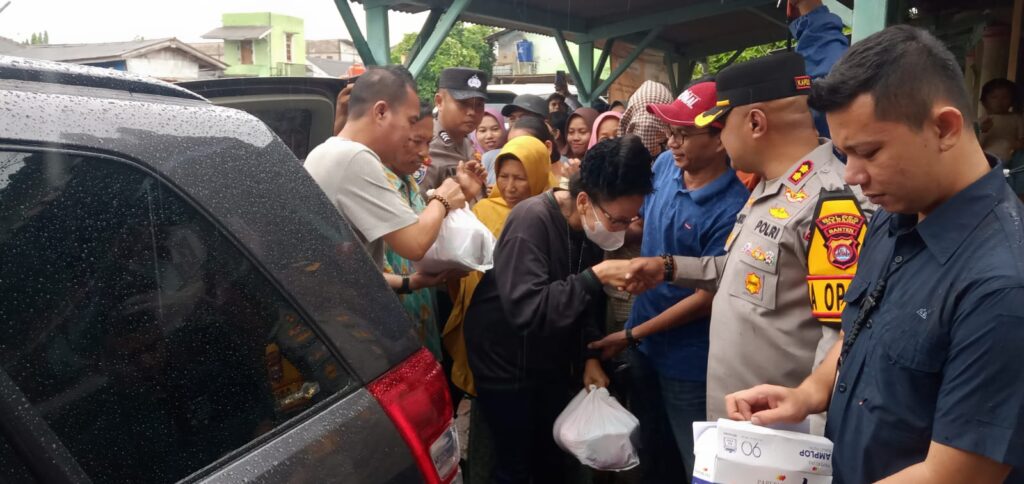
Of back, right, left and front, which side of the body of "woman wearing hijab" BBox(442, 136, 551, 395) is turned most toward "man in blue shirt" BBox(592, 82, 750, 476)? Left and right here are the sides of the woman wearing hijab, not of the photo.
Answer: left

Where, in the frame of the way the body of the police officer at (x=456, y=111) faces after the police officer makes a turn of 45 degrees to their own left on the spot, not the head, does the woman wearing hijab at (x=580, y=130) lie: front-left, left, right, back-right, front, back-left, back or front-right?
front-left

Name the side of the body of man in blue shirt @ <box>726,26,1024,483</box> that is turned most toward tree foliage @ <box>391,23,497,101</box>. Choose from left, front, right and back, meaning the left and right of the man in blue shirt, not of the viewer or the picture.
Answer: right

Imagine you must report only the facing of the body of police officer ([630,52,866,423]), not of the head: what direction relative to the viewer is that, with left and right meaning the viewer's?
facing the viewer and to the left of the viewer

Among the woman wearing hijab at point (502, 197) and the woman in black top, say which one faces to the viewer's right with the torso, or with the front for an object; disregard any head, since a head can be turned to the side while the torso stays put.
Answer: the woman in black top

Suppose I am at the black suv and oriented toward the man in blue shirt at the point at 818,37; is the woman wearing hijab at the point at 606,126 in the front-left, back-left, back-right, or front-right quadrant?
front-left

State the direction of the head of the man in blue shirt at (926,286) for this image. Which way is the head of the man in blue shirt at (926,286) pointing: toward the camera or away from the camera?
toward the camera

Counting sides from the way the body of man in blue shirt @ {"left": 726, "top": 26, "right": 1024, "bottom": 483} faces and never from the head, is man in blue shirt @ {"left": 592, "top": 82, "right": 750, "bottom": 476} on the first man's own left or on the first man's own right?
on the first man's own right

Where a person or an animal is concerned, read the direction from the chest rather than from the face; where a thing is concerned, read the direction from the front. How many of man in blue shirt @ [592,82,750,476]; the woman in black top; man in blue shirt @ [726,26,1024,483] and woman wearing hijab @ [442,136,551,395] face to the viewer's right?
1

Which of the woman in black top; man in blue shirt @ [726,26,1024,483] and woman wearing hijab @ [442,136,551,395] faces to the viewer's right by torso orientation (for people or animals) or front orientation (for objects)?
the woman in black top

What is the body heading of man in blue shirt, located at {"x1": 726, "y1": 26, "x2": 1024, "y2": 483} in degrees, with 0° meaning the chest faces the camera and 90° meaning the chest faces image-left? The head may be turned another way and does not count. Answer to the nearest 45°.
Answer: approximately 45°

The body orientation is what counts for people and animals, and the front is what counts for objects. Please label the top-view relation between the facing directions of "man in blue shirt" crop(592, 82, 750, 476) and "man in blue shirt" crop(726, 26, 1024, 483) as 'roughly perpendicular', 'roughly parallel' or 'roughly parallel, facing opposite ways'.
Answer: roughly parallel

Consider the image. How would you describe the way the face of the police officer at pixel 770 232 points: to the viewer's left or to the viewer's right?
to the viewer's left

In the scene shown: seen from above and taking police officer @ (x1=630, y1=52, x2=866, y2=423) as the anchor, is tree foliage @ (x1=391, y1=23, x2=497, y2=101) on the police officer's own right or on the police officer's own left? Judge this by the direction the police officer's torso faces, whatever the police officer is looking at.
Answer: on the police officer's own right
